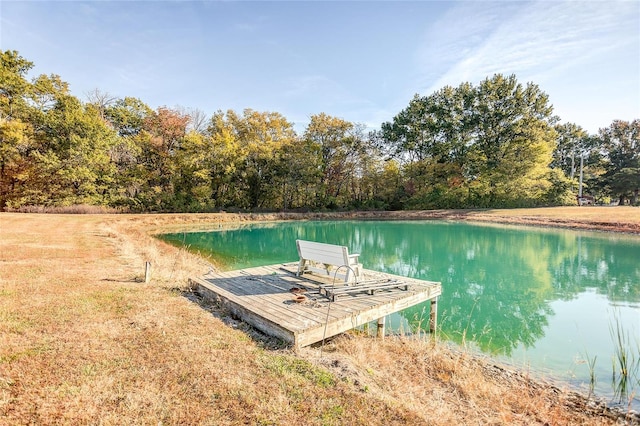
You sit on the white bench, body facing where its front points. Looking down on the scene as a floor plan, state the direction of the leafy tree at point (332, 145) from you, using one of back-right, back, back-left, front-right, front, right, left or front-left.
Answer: front-left

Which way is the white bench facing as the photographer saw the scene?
facing away from the viewer and to the right of the viewer

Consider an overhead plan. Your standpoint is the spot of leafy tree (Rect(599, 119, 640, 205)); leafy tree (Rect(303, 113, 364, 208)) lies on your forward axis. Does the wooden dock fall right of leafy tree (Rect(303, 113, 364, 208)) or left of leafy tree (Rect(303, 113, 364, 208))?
left

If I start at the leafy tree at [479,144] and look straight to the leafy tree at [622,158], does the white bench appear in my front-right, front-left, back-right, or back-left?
back-right

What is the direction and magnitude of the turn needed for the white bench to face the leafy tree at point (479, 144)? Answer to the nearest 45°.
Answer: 0° — it already faces it

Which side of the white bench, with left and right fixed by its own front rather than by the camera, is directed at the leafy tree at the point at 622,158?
front
